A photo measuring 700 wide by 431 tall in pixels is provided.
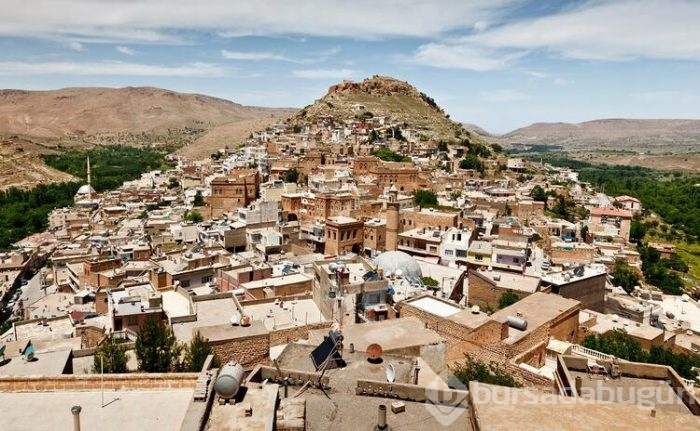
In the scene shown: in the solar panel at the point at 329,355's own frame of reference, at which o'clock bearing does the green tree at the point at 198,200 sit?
The green tree is roughly at 4 o'clock from the solar panel.

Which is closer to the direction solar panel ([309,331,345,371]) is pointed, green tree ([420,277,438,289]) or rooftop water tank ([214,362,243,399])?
the rooftop water tank

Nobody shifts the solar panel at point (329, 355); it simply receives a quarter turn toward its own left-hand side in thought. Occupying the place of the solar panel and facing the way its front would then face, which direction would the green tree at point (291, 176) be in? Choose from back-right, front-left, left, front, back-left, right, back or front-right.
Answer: back-left

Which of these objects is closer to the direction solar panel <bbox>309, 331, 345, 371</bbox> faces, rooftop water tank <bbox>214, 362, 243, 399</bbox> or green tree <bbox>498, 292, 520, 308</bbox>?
the rooftop water tank

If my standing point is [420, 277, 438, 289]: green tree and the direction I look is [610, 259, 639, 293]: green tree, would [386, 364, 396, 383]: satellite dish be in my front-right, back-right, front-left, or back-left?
back-right

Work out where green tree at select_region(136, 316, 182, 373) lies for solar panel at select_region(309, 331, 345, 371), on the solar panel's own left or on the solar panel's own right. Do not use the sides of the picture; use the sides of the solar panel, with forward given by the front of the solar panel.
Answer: on the solar panel's own right

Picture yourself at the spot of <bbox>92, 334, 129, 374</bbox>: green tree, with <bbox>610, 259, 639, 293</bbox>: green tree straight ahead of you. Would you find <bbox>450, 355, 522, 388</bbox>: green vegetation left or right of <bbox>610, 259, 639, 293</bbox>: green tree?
right

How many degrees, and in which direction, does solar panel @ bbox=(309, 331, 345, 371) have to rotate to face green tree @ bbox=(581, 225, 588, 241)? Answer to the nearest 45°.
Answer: approximately 180°

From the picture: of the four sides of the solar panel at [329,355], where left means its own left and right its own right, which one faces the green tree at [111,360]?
right

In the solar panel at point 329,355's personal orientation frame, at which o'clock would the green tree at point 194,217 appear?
The green tree is roughly at 4 o'clock from the solar panel.

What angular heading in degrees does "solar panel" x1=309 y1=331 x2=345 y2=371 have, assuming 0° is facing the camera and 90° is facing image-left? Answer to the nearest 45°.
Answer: approximately 45°

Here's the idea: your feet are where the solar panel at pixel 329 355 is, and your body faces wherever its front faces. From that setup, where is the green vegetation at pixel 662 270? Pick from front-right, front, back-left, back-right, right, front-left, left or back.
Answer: back
